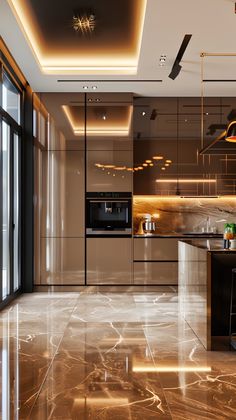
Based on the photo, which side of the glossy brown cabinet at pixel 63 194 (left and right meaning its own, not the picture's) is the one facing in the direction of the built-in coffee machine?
left

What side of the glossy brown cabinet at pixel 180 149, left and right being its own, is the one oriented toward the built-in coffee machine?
right

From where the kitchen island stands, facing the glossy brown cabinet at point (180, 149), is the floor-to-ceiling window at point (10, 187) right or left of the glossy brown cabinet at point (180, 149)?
left

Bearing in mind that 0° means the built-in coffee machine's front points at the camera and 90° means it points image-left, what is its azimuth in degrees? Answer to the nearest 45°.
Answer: approximately 0°

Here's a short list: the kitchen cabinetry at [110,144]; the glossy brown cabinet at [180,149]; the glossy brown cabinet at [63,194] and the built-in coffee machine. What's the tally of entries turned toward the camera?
4

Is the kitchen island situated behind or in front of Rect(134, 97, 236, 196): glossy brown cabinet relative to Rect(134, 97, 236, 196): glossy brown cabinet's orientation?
in front

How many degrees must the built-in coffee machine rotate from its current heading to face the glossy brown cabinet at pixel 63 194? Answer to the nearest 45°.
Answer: approximately 90° to its right

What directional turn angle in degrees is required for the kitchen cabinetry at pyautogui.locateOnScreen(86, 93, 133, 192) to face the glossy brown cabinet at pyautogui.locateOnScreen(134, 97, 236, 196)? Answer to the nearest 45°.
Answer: approximately 90° to its left

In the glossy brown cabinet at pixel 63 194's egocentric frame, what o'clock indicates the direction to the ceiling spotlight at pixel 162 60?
The ceiling spotlight is roughly at 11 o'clock from the glossy brown cabinet.

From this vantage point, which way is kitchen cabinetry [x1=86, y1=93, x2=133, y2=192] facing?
toward the camera

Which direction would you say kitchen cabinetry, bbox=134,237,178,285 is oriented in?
toward the camera

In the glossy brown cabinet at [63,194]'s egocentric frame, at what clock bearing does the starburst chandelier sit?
The starburst chandelier is roughly at 12 o'clock from the glossy brown cabinet.
